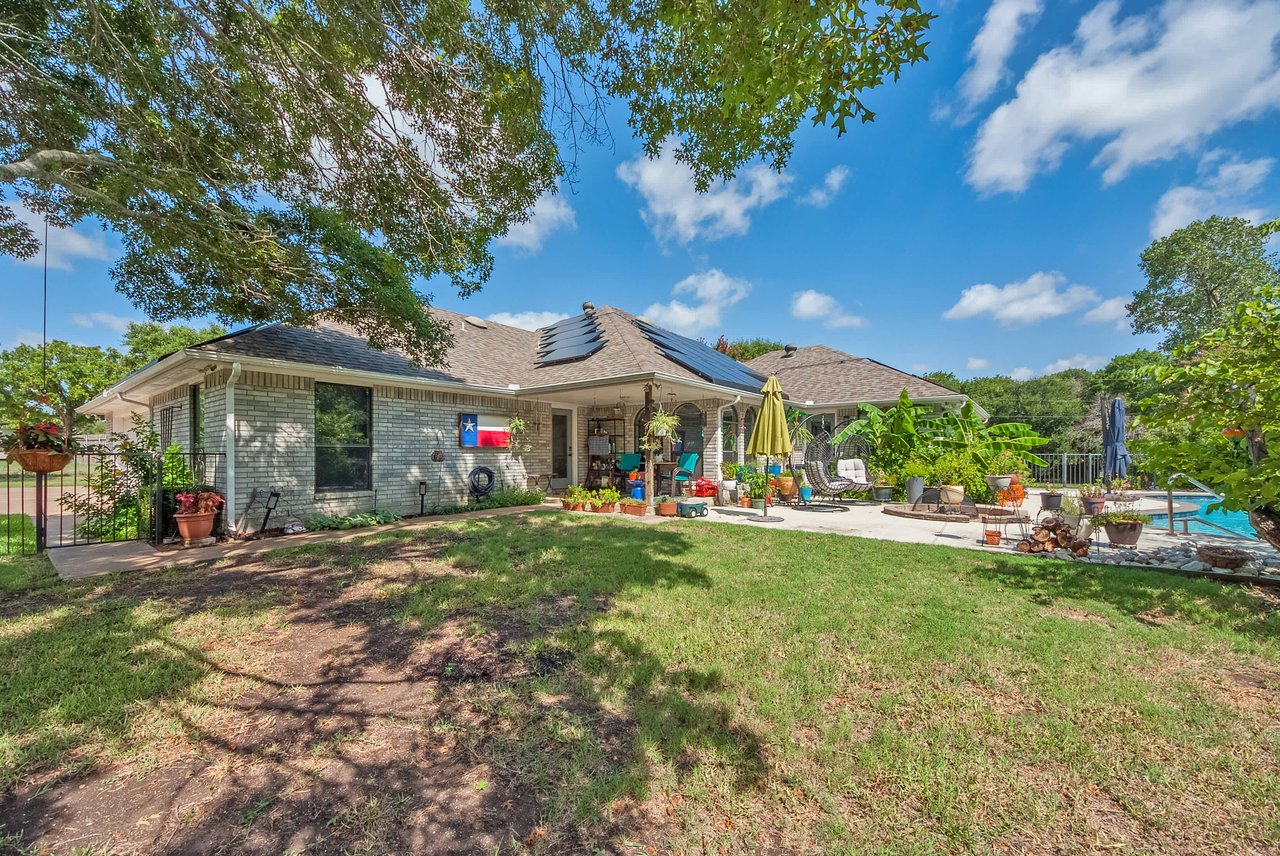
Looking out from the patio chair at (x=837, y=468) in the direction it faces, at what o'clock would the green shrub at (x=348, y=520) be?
The green shrub is roughly at 3 o'clock from the patio chair.

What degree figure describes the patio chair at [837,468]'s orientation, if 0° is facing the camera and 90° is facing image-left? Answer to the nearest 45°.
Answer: approximately 315°

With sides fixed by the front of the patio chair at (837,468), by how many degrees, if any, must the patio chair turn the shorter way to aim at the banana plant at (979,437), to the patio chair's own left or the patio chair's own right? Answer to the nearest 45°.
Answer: approximately 45° to the patio chair's own left
